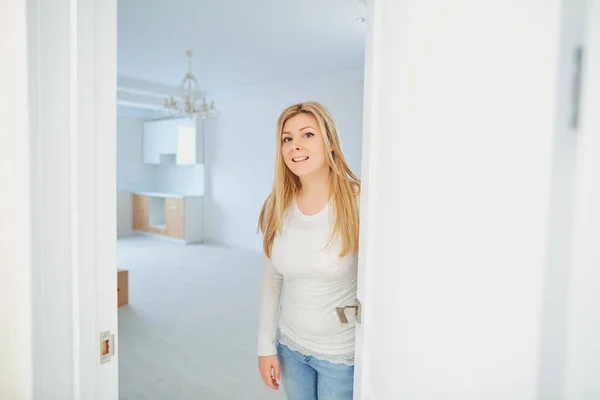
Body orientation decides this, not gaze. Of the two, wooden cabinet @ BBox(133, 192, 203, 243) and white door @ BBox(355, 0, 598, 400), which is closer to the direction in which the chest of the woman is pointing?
the white door

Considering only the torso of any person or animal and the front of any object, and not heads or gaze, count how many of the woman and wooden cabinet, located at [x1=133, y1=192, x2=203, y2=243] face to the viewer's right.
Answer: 0

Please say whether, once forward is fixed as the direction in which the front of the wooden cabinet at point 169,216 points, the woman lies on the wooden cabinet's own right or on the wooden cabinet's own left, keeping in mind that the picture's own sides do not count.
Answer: on the wooden cabinet's own left

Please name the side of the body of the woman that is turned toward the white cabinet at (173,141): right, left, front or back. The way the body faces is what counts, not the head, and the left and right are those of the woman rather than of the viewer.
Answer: back

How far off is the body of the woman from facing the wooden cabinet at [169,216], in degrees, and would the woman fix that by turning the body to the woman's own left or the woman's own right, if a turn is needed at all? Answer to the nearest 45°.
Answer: approximately 135° to the woman's own right

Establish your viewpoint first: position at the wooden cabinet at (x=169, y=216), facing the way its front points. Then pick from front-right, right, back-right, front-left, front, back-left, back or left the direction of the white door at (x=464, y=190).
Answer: front-left
